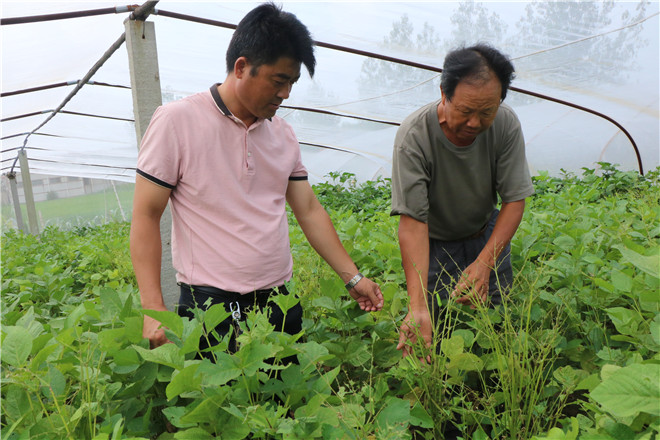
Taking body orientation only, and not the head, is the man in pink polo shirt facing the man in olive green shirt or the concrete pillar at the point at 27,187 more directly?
the man in olive green shirt

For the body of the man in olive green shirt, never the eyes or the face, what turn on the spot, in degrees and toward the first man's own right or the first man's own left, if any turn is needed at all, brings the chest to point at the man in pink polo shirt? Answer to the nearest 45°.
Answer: approximately 45° to the first man's own right

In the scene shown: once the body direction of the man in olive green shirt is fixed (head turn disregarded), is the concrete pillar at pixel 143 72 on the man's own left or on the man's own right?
on the man's own right

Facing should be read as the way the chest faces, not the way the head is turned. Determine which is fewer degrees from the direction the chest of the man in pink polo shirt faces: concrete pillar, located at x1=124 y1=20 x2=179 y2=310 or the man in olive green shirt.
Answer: the man in olive green shirt

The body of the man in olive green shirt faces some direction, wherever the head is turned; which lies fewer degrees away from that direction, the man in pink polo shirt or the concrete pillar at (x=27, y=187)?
the man in pink polo shirt

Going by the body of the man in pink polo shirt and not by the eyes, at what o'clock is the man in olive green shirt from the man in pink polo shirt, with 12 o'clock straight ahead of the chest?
The man in olive green shirt is roughly at 10 o'clock from the man in pink polo shirt.

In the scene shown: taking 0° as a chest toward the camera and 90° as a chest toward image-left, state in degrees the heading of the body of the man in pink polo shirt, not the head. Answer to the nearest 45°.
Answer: approximately 315°

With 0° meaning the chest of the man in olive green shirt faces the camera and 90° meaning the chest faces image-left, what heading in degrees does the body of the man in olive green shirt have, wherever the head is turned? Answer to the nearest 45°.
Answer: approximately 0°

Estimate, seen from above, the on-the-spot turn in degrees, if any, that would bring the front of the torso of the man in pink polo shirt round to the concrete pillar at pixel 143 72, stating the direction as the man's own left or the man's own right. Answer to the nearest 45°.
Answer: approximately 135° to the man's own left

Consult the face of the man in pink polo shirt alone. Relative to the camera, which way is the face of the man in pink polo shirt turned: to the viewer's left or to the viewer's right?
to the viewer's right
